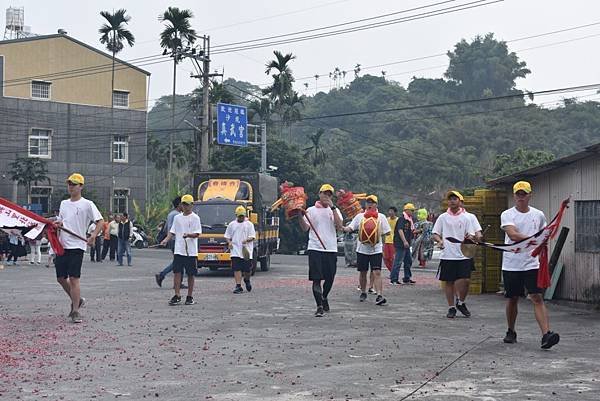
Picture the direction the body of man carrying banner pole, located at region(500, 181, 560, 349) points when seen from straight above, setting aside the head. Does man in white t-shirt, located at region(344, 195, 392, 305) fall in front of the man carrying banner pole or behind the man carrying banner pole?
behind

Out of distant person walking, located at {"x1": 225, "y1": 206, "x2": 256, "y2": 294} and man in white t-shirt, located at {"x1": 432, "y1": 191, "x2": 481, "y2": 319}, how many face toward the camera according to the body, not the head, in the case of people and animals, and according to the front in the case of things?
2

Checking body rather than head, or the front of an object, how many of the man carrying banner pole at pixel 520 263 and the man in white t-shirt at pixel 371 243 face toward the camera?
2

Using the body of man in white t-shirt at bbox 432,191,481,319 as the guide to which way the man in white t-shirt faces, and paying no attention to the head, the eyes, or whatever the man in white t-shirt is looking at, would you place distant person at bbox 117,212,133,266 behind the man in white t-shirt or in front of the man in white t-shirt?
behind

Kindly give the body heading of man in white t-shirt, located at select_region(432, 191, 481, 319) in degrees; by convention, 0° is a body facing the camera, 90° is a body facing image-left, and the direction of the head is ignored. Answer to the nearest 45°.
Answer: approximately 0°

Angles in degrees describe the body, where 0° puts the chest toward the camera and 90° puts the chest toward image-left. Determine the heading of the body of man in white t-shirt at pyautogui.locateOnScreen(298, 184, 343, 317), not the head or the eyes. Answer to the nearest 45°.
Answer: approximately 0°

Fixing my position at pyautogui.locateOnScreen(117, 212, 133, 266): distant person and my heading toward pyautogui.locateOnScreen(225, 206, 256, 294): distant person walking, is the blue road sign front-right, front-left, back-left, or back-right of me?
back-left

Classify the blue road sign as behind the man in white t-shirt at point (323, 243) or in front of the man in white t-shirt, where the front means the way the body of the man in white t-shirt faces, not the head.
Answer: behind

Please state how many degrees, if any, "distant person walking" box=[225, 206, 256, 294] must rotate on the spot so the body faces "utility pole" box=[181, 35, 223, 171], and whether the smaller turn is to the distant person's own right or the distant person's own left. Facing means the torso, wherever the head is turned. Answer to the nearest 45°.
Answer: approximately 180°
